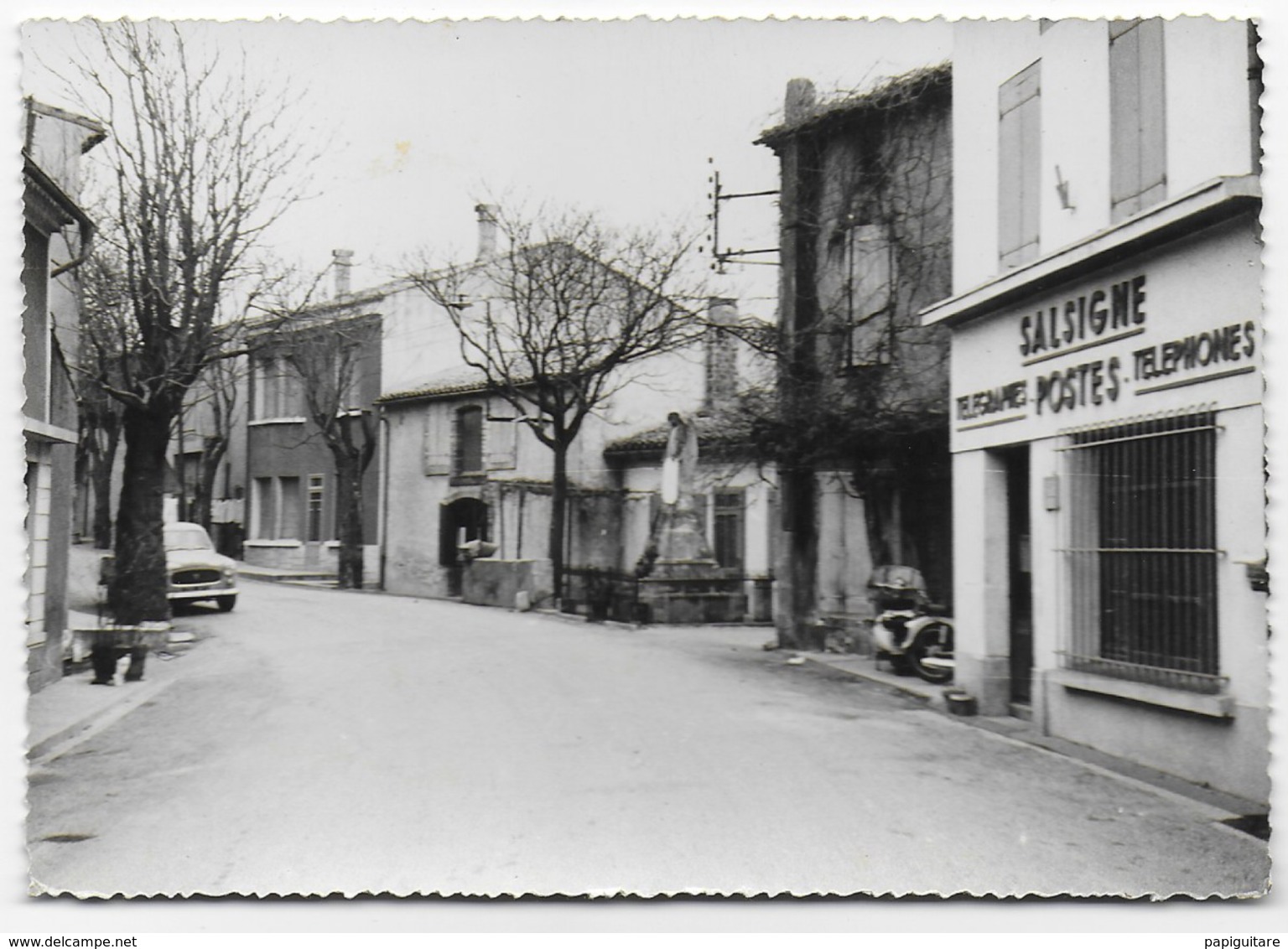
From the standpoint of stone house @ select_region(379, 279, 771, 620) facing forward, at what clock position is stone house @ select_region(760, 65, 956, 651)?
stone house @ select_region(760, 65, 956, 651) is roughly at 10 o'clock from stone house @ select_region(379, 279, 771, 620).

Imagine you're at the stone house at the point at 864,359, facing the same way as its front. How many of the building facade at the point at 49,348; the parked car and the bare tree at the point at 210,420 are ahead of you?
3

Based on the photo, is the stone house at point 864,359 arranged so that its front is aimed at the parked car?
no

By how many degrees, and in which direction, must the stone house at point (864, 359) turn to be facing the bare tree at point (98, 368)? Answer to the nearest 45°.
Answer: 0° — it already faces it

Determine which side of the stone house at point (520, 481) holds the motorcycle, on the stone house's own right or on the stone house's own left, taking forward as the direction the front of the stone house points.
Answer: on the stone house's own left
